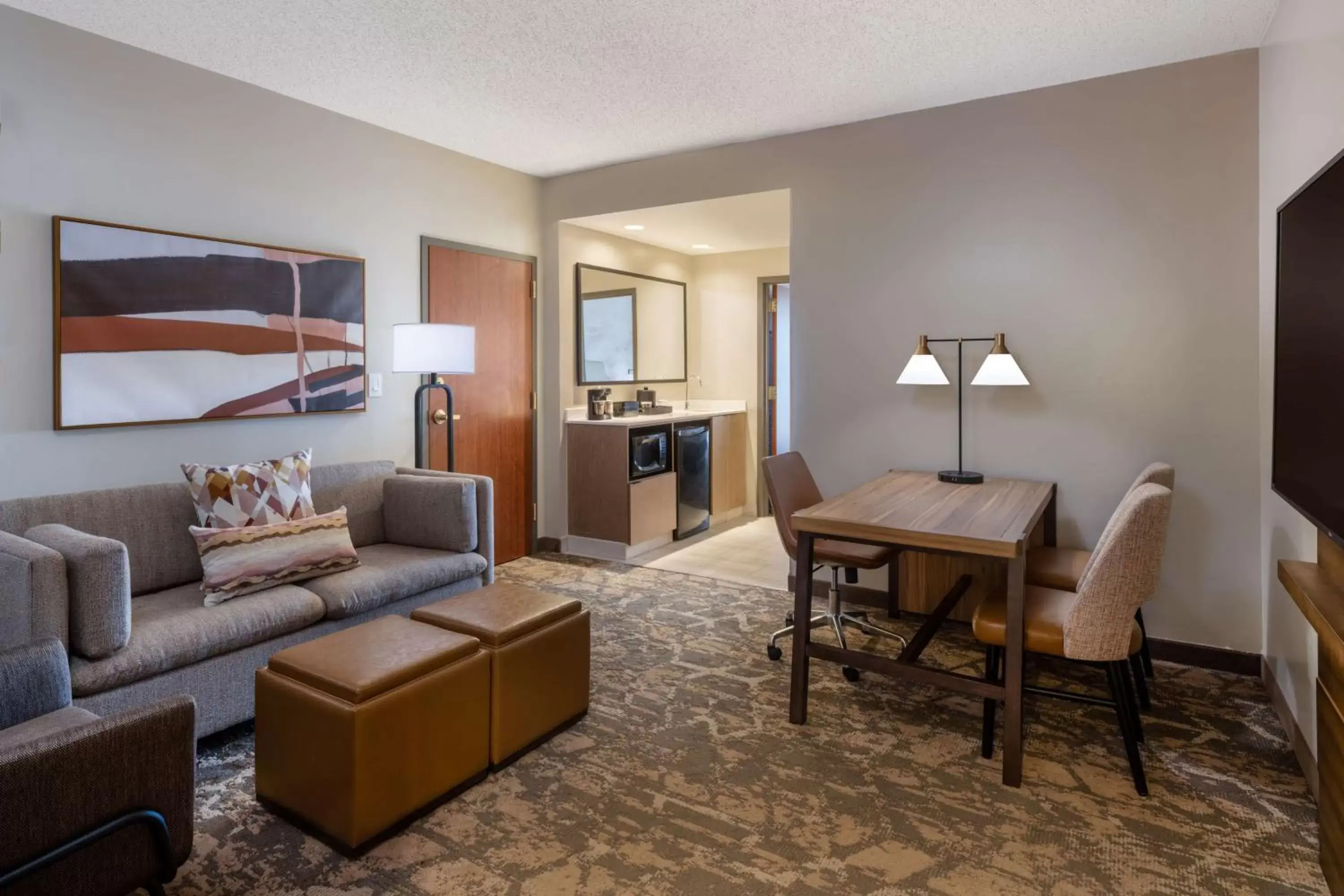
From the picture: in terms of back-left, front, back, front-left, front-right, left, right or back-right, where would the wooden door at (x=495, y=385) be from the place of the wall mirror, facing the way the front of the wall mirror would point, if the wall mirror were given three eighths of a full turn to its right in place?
front-left

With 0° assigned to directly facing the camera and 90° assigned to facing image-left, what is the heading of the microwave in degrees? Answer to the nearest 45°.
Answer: approximately 315°

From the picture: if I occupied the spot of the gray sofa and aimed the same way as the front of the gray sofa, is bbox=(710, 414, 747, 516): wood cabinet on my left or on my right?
on my left

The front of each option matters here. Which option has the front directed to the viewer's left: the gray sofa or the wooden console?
the wooden console

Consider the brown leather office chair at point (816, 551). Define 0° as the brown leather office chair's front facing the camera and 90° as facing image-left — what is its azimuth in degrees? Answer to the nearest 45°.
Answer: approximately 315°

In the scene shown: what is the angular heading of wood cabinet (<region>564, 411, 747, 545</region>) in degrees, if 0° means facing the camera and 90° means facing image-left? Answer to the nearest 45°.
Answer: approximately 315°

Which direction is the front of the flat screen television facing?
to the viewer's left

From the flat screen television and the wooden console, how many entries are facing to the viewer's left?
2

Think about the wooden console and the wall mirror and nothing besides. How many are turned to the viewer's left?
1
